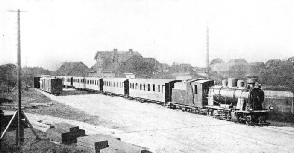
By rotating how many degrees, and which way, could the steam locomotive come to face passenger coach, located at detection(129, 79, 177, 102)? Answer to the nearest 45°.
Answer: approximately 180°

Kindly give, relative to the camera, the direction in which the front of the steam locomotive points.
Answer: facing the viewer and to the right of the viewer

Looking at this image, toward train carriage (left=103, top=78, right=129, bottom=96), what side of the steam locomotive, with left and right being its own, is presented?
back

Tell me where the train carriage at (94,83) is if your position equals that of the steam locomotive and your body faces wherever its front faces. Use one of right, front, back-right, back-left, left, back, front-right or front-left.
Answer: back
